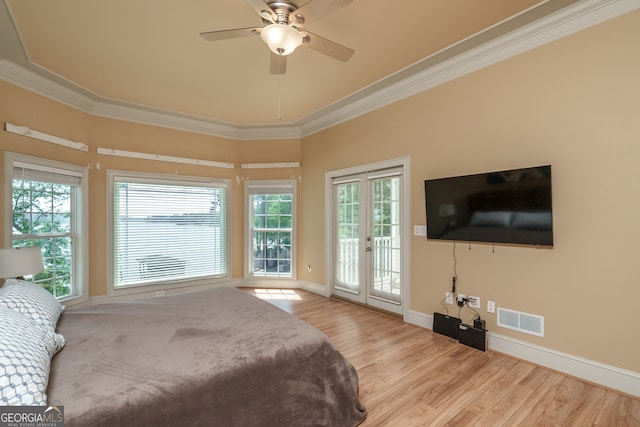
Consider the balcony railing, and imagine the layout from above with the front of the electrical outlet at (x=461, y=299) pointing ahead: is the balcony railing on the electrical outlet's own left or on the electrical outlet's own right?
on the electrical outlet's own right

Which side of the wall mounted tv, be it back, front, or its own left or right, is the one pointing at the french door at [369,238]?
right

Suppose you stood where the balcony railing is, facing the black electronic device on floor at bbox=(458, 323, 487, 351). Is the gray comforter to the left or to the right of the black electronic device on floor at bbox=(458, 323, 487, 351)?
right

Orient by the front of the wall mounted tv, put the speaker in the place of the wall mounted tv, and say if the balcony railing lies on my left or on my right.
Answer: on my right

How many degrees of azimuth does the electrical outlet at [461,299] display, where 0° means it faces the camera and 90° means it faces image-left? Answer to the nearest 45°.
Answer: approximately 45°

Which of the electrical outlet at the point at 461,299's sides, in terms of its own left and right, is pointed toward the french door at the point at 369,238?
right

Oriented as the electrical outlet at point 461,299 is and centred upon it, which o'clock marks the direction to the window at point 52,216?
The window is roughly at 1 o'clock from the electrical outlet.

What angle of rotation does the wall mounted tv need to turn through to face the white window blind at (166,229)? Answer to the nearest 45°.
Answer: approximately 45° to its right
